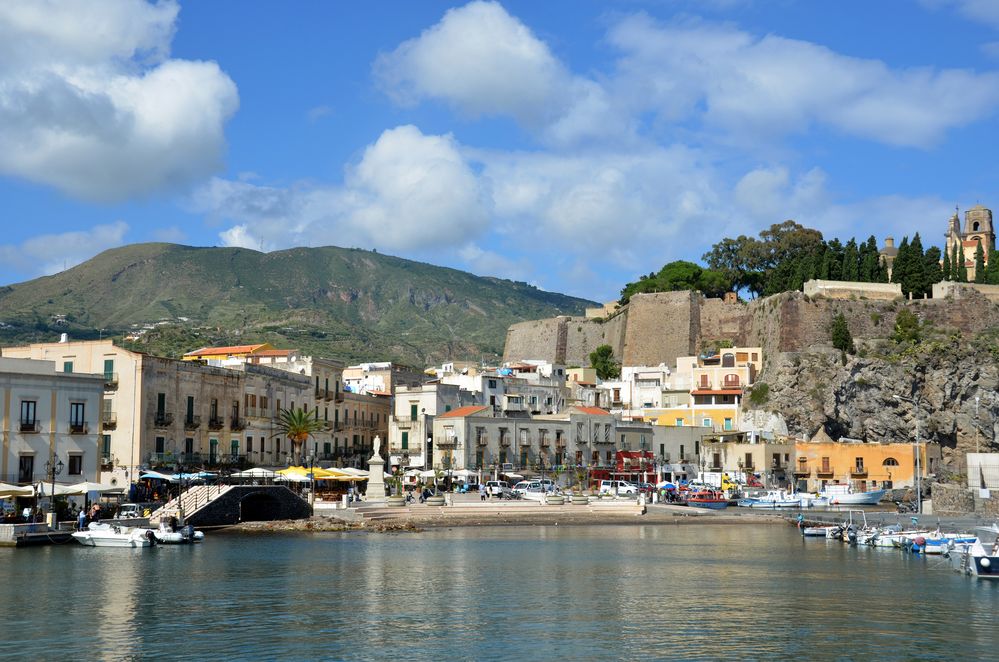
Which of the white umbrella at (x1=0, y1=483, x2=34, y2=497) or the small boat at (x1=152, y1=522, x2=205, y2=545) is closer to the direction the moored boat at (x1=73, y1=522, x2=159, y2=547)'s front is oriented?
the white umbrella

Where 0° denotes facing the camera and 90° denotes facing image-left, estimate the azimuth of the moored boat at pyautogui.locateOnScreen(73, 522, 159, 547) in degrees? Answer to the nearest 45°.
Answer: approximately 90°

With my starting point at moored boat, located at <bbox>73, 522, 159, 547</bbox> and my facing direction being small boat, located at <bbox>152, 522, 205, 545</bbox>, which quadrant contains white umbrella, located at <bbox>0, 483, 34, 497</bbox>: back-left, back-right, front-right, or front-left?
back-left

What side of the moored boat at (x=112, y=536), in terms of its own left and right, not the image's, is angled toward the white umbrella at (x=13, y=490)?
front

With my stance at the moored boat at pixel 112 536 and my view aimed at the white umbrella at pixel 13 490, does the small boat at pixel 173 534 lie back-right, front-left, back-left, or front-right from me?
back-right

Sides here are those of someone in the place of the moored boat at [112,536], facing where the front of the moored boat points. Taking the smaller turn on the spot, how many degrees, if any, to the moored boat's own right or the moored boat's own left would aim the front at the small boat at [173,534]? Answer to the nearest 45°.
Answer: approximately 135° to the moored boat's own right
